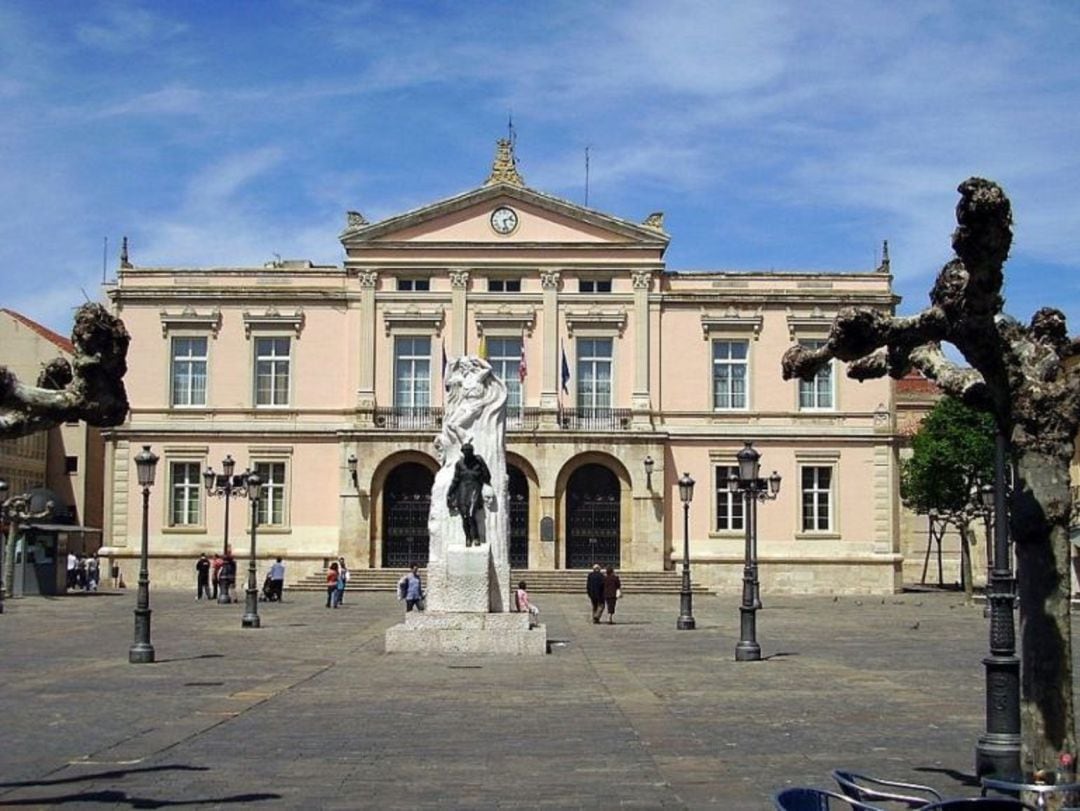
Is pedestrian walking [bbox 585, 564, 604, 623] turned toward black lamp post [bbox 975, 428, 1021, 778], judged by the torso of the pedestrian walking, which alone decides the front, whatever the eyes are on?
yes

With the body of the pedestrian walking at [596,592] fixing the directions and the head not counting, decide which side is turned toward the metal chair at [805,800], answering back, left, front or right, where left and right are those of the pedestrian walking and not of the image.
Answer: back

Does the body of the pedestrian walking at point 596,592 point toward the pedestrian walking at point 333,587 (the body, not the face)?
no

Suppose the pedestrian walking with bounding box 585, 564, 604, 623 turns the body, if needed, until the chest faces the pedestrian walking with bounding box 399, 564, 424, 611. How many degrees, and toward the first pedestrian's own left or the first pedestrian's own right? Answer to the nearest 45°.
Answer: approximately 90° to the first pedestrian's own right
